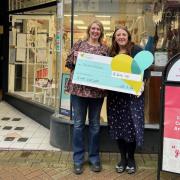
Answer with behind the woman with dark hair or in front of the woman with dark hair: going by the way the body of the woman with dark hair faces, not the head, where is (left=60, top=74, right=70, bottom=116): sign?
behind

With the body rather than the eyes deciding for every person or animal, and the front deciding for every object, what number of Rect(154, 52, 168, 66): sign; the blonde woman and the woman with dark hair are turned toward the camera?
3

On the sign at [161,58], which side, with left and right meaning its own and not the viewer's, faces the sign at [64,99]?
right

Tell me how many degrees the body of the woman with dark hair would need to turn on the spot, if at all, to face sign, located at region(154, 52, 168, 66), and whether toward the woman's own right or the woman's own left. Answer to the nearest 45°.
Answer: approximately 135° to the woman's own left

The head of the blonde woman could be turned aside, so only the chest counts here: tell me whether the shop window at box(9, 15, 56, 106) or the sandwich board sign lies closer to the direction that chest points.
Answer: the sandwich board sign

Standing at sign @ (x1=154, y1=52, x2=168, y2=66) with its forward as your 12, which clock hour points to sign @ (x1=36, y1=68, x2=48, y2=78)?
sign @ (x1=36, y1=68, x2=48, y2=78) is roughly at 4 o'clock from sign @ (x1=154, y1=52, x2=168, y2=66).

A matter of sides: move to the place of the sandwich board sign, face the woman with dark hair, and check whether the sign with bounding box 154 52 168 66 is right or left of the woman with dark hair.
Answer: right

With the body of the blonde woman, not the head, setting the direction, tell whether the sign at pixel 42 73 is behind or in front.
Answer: behind

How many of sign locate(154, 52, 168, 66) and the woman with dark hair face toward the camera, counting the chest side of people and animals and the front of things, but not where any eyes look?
2

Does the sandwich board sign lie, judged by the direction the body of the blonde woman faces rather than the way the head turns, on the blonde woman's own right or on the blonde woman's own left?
on the blonde woman's own left

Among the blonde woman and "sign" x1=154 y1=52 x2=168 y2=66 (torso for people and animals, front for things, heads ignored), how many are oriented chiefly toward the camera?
2

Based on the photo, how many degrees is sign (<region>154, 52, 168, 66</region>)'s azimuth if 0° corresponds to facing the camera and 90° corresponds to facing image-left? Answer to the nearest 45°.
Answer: approximately 0°
